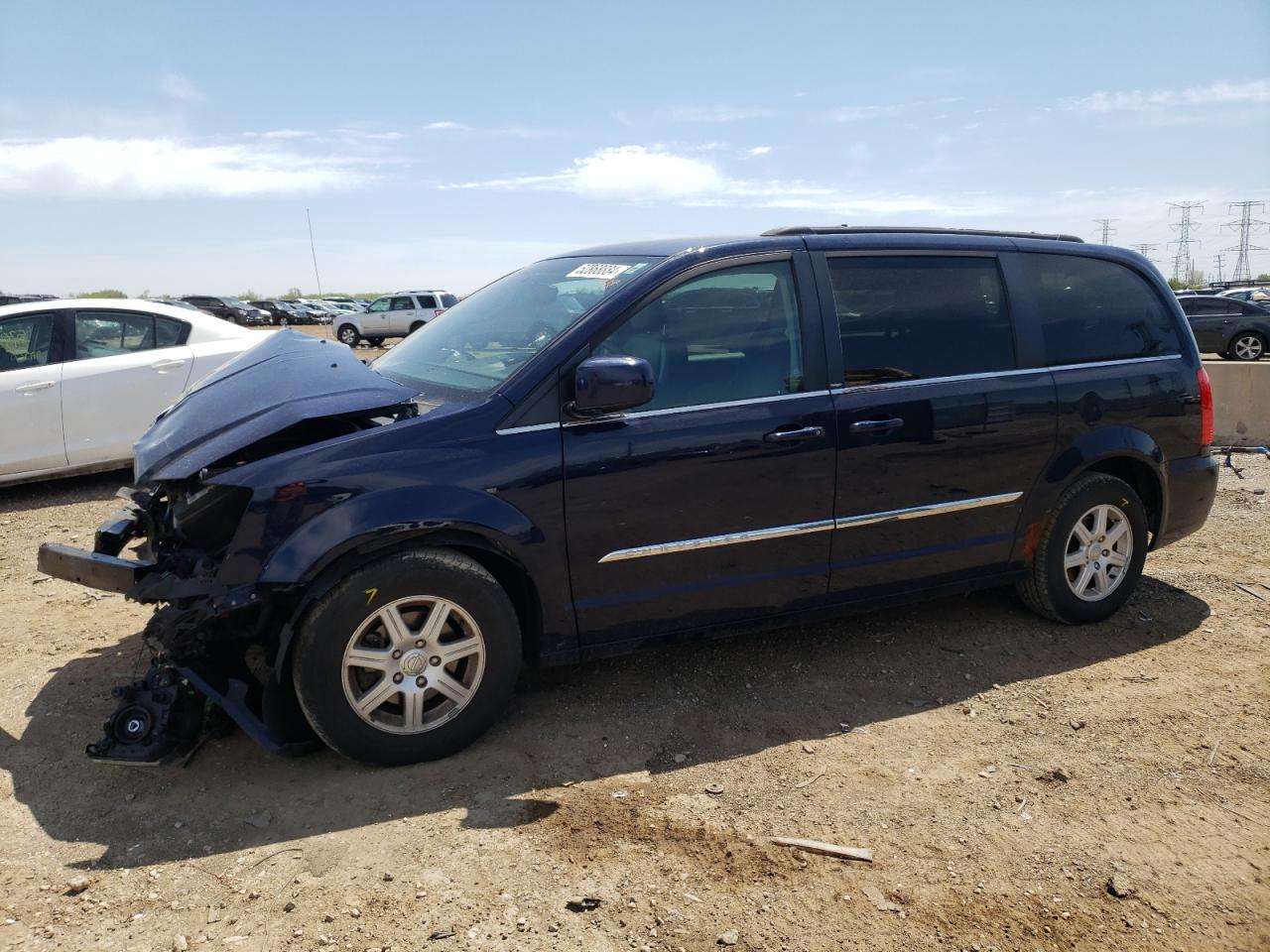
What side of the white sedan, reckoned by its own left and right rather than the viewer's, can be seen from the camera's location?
left

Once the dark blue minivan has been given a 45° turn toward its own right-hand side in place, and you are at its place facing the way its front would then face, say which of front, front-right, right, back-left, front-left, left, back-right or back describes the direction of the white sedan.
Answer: front-right

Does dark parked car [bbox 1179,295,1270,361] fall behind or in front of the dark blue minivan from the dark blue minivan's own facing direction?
behind

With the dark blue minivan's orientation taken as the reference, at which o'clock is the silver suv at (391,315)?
The silver suv is roughly at 4 o'clock from the dark blue minivan.

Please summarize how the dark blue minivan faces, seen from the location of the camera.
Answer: facing the viewer and to the left of the viewer

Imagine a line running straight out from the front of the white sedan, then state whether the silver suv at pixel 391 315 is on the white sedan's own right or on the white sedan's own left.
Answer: on the white sedan's own right
